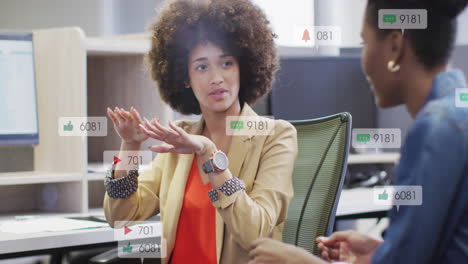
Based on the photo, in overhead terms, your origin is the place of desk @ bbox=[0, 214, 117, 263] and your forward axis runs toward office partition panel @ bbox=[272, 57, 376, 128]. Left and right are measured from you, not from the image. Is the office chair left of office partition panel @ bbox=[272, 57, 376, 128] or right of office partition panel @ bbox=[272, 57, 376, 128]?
right

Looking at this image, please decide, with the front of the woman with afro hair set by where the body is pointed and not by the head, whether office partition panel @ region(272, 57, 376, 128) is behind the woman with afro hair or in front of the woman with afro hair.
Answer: behind

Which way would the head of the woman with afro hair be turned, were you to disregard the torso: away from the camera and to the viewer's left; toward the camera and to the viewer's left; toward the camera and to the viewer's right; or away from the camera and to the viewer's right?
toward the camera and to the viewer's right
